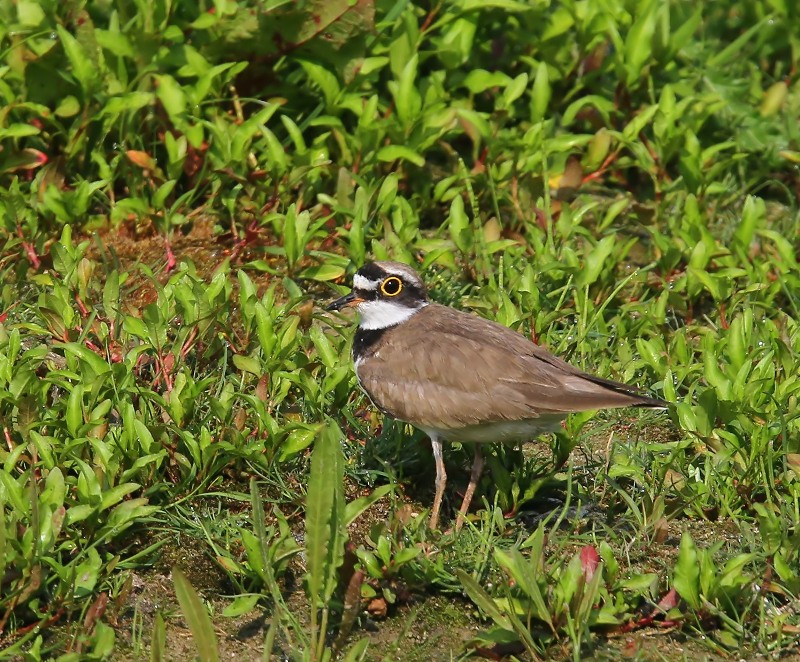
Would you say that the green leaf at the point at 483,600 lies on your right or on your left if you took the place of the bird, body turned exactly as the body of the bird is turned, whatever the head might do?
on your left

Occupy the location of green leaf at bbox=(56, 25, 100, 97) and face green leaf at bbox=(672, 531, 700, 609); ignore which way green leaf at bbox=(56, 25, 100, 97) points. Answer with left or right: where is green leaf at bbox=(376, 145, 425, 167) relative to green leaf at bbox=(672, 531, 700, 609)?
left

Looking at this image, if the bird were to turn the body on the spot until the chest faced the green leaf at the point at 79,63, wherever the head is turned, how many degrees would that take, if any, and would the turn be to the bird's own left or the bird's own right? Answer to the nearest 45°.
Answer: approximately 45° to the bird's own right

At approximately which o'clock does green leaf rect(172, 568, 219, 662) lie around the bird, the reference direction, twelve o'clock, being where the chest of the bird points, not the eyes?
The green leaf is roughly at 10 o'clock from the bird.

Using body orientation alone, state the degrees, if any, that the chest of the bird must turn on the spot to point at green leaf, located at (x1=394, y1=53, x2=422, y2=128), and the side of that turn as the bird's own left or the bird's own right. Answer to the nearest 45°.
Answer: approximately 90° to the bird's own right

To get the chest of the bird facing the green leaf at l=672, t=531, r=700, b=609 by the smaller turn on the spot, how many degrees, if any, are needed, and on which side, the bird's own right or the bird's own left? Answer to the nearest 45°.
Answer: approximately 135° to the bird's own left

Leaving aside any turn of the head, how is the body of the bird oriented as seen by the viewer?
to the viewer's left

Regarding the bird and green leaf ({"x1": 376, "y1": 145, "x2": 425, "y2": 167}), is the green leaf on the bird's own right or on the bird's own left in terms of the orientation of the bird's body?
on the bird's own right

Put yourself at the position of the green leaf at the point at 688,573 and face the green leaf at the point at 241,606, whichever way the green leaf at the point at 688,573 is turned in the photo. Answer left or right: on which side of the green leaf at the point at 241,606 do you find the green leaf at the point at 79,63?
right

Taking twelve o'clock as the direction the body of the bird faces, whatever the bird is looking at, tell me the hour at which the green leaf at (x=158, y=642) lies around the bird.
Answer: The green leaf is roughly at 10 o'clock from the bird.

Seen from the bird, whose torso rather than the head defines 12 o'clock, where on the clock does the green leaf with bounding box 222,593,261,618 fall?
The green leaf is roughly at 10 o'clock from the bird.
